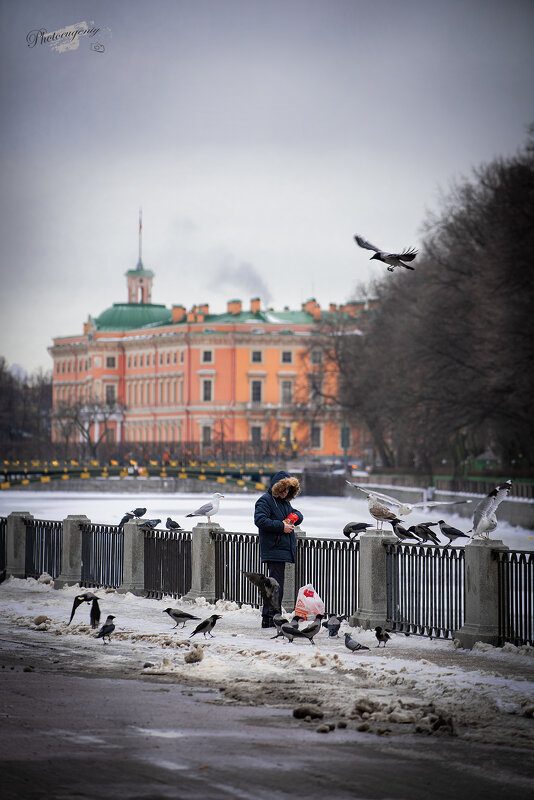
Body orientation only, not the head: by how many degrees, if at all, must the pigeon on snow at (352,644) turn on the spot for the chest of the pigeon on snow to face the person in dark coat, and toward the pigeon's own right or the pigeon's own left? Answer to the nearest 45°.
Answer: approximately 45° to the pigeon's own right

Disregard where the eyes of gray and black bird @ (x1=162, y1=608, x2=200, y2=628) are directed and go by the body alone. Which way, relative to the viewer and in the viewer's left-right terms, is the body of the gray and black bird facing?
facing to the left of the viewer

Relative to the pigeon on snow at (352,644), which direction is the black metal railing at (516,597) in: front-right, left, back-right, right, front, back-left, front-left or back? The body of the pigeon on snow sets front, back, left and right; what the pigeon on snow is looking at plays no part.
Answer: back

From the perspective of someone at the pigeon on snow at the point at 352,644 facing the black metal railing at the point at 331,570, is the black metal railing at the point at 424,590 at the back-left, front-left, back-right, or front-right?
front-right

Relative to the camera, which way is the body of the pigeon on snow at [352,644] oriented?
to the viewer's left

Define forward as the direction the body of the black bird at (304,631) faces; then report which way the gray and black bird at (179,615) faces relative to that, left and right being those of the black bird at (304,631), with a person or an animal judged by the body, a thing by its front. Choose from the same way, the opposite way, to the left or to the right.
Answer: the opposite way
